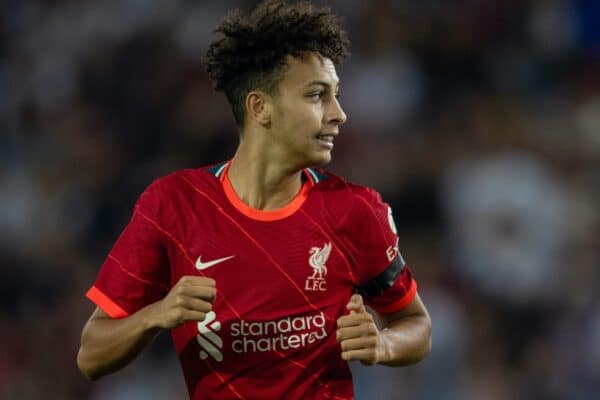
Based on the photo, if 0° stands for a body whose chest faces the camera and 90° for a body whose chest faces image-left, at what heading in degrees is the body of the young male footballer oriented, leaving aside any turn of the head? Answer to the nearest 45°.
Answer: approximately 0°
